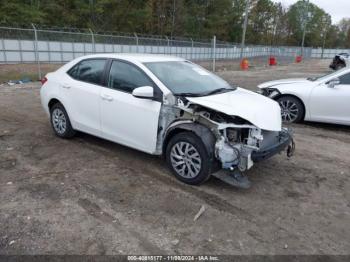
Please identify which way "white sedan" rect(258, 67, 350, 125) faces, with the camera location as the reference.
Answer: facing to the left of the viewer

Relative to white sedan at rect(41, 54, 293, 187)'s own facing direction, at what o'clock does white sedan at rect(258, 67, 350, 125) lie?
white sedan at rect(258, 67, 350, 125) is roughly at 9 o'clock from white sedan at rect(41, 54, 293, 187).

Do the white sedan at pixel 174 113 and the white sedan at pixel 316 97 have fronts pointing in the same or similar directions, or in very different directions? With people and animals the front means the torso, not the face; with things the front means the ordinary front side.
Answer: very different directions

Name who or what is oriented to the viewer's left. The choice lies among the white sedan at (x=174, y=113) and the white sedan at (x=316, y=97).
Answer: the white sedan at (x=316, y=97)

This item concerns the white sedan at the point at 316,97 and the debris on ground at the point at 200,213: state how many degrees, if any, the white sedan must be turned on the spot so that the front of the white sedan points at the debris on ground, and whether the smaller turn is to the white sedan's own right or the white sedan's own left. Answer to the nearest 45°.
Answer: approximately 90° to the white sedan's own left

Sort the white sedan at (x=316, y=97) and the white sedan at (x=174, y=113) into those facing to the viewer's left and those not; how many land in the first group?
1

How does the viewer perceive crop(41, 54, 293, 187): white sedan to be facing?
facing the viewer and to the right of the viewer

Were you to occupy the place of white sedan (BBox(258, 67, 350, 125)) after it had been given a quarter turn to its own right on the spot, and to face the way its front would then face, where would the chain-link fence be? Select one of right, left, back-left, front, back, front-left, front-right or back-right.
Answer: front-left
